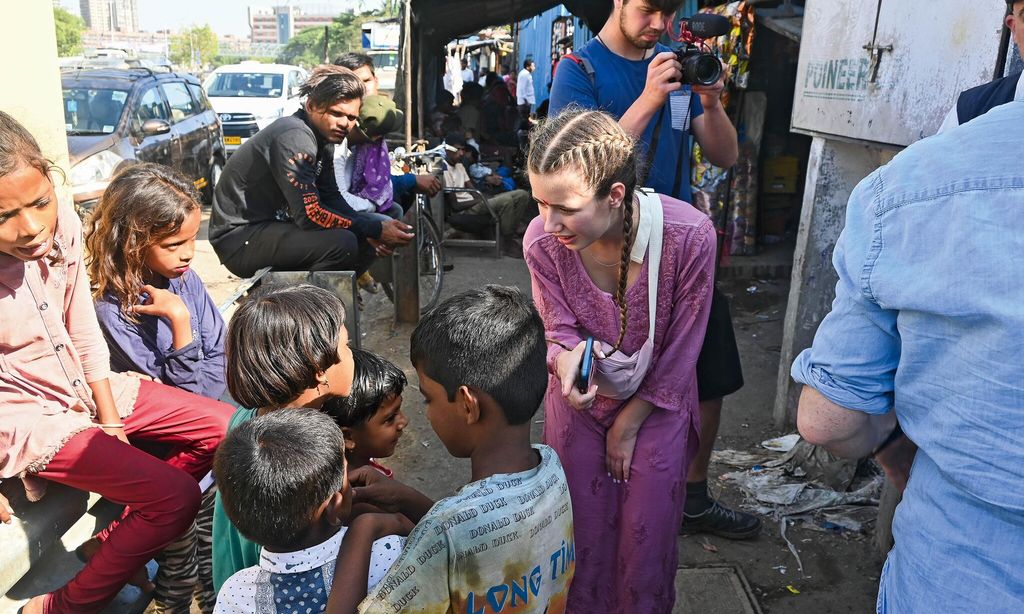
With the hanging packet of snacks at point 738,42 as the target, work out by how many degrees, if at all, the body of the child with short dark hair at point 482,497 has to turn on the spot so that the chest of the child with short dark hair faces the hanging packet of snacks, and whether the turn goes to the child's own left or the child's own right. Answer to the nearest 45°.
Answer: approximately 90° to the child's own right

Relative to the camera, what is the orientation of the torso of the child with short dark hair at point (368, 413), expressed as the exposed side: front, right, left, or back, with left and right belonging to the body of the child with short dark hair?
right

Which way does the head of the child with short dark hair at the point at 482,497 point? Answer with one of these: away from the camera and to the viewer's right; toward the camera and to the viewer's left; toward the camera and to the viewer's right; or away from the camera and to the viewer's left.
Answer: away from the camera and to the viewer's left

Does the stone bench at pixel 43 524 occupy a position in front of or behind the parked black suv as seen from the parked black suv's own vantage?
in front

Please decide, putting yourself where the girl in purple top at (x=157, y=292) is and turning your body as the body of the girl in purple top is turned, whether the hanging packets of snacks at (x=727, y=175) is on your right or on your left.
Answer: on your left

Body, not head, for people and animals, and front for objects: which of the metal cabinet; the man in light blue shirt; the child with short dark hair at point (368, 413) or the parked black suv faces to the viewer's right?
the child with short dark hair

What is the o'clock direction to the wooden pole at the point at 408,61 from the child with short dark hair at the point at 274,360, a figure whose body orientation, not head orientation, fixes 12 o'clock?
The wooden pole is roughly at 11 o'clock from the child with short dark hair.

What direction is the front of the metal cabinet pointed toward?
toward the camera

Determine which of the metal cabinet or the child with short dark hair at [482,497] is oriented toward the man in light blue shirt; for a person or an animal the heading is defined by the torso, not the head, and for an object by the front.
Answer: the metal cabinet

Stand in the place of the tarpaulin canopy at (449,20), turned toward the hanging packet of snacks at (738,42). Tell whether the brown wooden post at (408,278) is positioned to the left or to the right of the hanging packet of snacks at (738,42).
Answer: right

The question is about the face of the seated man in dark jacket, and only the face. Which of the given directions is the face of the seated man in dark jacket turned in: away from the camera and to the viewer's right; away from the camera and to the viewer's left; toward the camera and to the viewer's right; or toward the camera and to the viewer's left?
toward the camera and to the viewer's right

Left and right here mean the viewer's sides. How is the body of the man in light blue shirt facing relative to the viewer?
facing away from the viewer

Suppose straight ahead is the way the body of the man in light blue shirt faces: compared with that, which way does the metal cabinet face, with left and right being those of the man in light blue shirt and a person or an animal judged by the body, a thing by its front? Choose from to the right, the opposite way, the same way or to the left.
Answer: the opposite way

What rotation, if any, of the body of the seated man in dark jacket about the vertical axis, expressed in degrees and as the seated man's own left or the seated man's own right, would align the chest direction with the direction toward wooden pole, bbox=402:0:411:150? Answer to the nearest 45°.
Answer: approximately 90° to the seated man's own left

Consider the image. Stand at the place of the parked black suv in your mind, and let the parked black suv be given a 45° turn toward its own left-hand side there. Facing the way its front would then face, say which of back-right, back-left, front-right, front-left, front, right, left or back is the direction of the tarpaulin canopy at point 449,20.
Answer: left

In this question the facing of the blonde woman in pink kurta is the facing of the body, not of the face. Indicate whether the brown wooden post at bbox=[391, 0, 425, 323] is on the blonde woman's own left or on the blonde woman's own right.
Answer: on the blonde woman's own right

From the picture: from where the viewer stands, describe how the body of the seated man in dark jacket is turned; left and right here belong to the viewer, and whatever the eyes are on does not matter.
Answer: facing to the right of the viewer

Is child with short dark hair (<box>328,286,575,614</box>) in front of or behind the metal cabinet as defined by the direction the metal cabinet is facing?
in front

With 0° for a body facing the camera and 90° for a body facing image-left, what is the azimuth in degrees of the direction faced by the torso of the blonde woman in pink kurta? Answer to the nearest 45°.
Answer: approximately 45°

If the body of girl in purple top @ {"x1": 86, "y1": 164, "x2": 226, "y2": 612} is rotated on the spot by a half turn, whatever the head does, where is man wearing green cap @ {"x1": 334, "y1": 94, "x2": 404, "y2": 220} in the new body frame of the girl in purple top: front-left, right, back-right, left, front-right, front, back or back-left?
right
